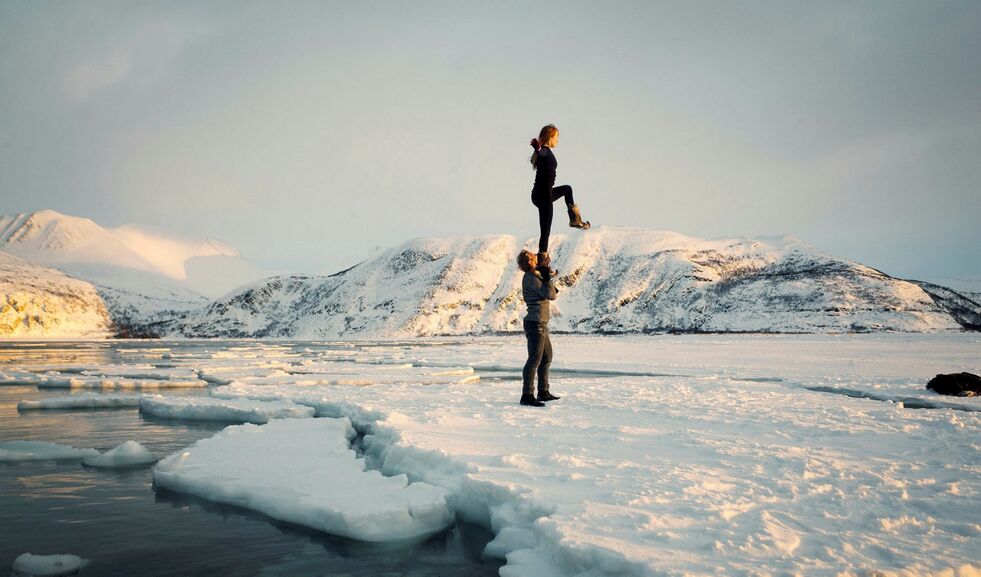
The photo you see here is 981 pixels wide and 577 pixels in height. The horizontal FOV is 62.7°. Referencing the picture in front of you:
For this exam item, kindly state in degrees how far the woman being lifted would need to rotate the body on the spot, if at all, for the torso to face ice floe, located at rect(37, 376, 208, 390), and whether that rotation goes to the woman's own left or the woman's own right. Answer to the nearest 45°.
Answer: approximately 135° to the woman's own left

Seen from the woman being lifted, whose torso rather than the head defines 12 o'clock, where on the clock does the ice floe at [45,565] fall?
The ice floe is roughly at 4 o'clock from the woman being lifted.

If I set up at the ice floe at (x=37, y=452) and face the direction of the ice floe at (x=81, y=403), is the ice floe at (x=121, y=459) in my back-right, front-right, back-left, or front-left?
back-right

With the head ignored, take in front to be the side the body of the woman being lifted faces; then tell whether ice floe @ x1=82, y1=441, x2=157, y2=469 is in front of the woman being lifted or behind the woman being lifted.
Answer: behind

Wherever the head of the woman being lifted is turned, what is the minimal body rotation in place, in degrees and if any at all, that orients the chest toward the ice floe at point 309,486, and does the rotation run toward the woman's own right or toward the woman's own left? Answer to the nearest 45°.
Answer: approximately 135° to the woman's own right

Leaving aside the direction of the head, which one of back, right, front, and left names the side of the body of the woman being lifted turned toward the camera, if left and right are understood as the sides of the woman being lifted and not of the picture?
right

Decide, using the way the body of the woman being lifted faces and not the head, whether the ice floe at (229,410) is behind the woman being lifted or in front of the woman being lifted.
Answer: behind

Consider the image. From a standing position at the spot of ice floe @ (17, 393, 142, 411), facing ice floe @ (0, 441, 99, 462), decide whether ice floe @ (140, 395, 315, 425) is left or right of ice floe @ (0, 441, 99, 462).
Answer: left

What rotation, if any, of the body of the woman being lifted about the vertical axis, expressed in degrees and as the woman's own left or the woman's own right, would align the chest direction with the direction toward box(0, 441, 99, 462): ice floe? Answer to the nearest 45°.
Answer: approximately 180°

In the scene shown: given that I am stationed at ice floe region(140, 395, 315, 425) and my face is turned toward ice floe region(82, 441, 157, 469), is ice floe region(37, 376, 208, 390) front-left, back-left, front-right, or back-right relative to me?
back-right
